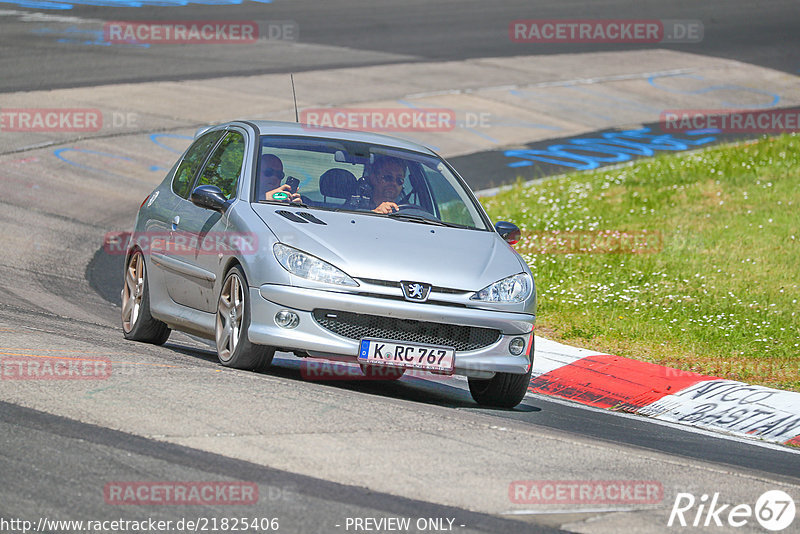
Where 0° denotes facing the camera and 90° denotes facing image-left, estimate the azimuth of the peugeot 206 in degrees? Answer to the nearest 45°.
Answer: approximately 315°

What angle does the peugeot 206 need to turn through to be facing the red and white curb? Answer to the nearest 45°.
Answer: approximately 90° to its left
